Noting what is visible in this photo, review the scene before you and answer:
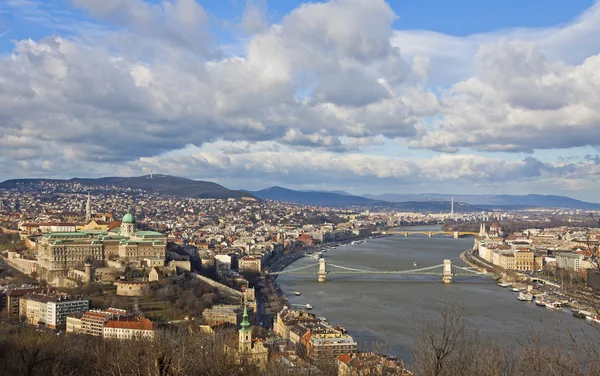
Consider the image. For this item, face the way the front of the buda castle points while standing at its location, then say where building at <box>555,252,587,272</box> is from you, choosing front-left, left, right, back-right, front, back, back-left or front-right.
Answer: front-left

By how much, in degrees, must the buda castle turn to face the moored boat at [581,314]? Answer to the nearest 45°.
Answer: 0° — it already faces it

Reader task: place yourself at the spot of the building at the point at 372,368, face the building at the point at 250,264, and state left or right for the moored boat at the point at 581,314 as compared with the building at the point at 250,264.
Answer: right

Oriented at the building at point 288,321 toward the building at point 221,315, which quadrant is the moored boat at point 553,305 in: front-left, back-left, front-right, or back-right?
back-right

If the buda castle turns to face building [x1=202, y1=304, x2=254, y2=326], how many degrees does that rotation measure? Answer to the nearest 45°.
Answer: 0° — it already faces it

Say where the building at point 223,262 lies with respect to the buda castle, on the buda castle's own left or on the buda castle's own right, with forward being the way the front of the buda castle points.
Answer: on the buda castle's own left

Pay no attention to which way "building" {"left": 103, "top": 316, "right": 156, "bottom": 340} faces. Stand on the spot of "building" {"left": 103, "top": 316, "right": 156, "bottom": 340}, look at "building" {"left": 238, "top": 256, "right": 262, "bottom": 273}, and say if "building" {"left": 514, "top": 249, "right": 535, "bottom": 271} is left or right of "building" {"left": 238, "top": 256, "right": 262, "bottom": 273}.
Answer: right

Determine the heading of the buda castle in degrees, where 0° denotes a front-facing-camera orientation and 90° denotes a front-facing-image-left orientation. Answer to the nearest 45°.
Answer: approximately 315°
